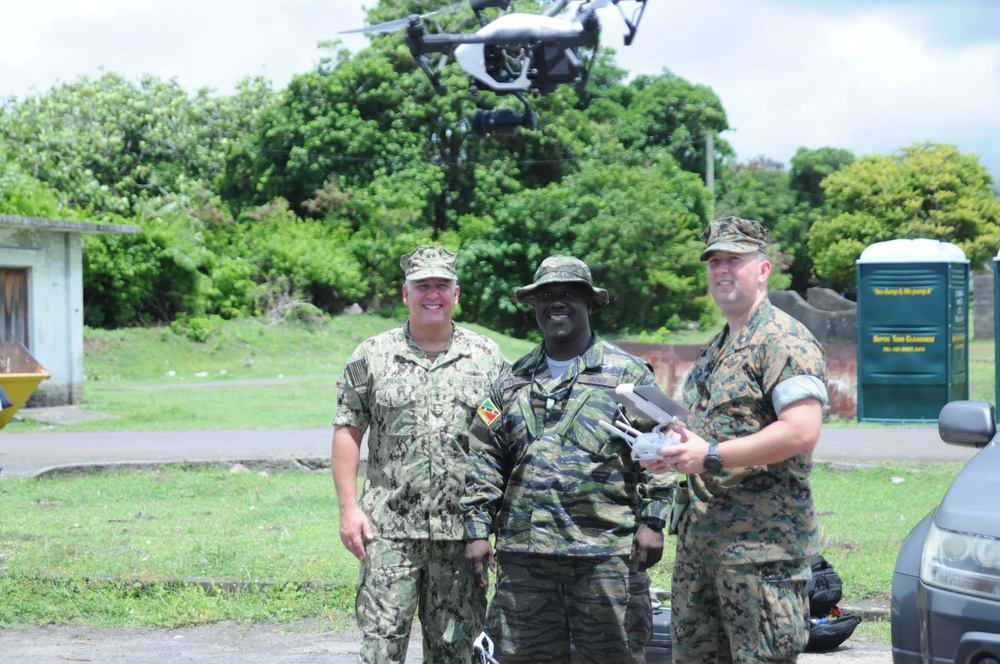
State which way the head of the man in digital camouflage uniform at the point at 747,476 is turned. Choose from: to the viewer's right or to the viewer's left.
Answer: to the viewer's left

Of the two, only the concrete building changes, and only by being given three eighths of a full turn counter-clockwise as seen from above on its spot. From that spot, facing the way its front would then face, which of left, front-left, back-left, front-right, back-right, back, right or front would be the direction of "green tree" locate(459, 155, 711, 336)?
front

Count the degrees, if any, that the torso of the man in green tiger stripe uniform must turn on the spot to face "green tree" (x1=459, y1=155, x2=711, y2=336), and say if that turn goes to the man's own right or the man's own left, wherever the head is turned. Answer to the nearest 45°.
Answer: approximately 180°

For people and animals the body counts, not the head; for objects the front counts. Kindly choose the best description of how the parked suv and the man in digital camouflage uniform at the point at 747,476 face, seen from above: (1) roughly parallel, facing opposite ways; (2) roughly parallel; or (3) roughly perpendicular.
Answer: roughly parallel

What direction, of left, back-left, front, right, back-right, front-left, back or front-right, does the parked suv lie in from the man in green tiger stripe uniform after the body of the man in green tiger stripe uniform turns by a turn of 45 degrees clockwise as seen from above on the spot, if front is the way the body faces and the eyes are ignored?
back-left

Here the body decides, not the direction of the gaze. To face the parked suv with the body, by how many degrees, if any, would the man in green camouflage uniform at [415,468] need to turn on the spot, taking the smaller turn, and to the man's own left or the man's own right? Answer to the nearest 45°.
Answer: approximately 45° to the man's own left

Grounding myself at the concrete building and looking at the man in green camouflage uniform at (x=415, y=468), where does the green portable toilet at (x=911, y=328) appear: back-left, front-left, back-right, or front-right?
front-left

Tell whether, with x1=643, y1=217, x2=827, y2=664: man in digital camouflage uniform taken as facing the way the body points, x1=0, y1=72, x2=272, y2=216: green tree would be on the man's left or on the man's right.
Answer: on the man's right

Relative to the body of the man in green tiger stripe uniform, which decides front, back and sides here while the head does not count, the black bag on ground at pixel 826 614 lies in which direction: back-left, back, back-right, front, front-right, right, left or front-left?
back-left

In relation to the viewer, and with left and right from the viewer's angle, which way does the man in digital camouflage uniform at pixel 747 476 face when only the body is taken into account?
facing the viewer and to the left of the viewer

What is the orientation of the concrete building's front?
toward the camera

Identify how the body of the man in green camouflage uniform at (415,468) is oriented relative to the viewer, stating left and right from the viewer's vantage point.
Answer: facing the viewer
